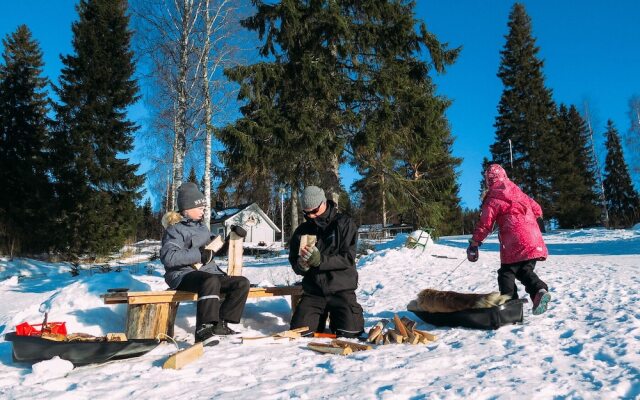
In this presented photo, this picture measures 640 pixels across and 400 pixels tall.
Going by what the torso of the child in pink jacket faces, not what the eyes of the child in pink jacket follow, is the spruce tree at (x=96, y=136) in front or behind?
in front

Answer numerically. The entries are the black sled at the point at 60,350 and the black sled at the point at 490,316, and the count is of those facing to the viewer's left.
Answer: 1

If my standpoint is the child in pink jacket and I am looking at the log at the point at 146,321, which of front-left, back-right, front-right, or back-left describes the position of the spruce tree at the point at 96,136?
front-right

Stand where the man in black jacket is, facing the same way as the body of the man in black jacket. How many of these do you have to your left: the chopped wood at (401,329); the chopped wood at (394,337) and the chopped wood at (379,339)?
3

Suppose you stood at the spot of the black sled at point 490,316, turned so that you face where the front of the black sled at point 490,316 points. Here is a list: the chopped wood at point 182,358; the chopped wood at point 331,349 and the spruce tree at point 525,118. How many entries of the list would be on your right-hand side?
1

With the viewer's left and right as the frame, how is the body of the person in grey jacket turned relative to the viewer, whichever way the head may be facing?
facing the viewer and to the right of the viewer

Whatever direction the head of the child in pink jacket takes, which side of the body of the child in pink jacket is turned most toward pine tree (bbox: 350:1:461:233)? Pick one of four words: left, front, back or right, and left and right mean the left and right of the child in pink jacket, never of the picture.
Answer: front

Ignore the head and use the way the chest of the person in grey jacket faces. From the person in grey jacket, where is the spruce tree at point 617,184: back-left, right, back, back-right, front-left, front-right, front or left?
left

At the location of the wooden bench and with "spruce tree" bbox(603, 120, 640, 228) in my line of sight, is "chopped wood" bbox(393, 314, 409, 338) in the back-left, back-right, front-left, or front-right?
front-right

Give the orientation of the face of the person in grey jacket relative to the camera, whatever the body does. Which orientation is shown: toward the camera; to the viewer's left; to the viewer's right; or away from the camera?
to the viewer's right

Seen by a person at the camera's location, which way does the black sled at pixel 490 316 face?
facing to the left of the viewer

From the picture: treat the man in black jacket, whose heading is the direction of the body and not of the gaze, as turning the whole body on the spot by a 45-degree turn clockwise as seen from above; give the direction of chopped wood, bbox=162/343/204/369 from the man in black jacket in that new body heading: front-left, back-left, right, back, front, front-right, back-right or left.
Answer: front-left

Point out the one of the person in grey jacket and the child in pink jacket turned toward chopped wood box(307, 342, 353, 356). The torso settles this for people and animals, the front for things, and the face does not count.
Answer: the person in grey jacket

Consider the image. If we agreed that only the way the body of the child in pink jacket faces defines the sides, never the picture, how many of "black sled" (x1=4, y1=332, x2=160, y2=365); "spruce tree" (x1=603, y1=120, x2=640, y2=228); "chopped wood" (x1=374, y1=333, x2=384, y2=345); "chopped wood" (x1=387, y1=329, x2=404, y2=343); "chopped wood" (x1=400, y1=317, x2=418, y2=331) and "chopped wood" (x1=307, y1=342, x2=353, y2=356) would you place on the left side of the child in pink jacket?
5
